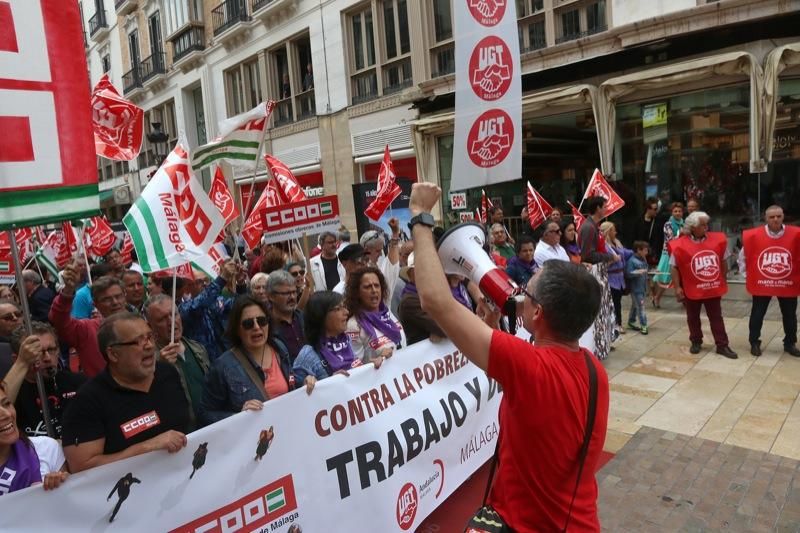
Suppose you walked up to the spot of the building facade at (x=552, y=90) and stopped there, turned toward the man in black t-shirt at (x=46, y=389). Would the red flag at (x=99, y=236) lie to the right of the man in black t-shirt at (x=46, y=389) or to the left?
right

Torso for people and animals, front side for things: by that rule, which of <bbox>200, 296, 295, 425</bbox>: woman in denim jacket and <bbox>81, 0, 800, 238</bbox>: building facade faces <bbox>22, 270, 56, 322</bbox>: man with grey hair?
the building facade

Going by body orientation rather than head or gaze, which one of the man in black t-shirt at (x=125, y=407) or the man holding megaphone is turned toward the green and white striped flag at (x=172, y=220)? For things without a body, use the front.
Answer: the man holding megaphone

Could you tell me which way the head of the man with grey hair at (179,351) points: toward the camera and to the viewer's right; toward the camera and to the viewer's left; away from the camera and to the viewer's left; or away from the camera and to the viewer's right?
toward the camera and to the viewer's right

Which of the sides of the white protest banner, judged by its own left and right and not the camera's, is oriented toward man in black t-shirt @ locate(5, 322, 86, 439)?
back

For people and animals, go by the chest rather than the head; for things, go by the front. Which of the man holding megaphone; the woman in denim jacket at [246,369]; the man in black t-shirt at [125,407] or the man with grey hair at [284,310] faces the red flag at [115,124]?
the man holding megaphone

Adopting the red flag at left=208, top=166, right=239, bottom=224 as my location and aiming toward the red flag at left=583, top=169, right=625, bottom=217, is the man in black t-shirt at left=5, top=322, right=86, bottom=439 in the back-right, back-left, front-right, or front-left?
back-right

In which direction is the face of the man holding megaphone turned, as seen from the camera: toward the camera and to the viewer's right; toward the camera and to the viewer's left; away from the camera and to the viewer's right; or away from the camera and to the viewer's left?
away from the camera and to the viewer's left

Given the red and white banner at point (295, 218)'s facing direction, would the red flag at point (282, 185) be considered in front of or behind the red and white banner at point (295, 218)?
behind

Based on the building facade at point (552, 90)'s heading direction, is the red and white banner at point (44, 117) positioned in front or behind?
in front

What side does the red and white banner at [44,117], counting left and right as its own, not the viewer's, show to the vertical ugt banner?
left

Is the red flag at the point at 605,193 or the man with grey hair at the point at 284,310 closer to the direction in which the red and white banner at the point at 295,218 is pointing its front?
the man with grey hair
